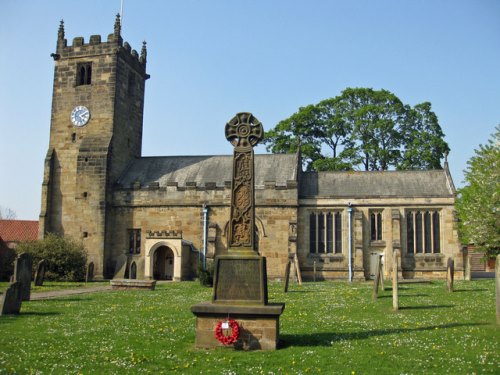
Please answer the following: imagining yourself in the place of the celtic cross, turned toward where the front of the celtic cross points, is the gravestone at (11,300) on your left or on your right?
on your right

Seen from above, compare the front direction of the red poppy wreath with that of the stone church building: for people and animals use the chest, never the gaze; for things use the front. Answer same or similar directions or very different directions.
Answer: same or similar directions

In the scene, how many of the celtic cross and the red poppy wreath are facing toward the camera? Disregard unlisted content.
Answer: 2

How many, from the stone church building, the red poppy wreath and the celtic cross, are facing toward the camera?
3

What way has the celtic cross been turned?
toward the camera

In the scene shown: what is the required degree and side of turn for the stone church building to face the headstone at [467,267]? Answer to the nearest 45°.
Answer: approximately 90° to its left

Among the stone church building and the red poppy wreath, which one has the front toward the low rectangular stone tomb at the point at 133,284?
the stone church building

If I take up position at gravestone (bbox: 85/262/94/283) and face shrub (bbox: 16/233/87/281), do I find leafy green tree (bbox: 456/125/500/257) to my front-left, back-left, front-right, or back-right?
back-right

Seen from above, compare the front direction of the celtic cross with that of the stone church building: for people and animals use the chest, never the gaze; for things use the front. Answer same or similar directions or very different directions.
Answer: same or similar directions

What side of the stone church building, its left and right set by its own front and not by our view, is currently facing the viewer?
front

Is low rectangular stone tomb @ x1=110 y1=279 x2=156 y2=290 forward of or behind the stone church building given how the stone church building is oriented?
forward

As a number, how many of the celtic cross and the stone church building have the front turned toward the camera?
2

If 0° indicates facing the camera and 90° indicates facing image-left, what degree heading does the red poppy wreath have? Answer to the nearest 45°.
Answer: approximately 0°
